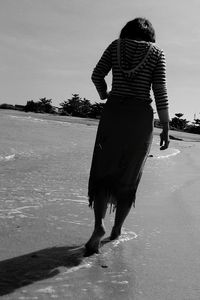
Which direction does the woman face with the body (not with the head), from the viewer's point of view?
away from the camera

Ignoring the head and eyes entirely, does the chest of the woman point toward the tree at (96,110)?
yes

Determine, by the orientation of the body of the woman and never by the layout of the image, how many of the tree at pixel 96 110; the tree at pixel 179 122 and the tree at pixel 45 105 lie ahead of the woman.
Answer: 3

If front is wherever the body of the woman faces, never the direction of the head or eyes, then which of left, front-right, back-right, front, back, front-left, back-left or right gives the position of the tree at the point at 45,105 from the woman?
front

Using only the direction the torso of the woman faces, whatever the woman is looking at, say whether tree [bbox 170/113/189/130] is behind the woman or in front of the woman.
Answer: in front

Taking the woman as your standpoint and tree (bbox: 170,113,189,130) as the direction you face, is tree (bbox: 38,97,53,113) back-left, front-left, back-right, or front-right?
front-left
